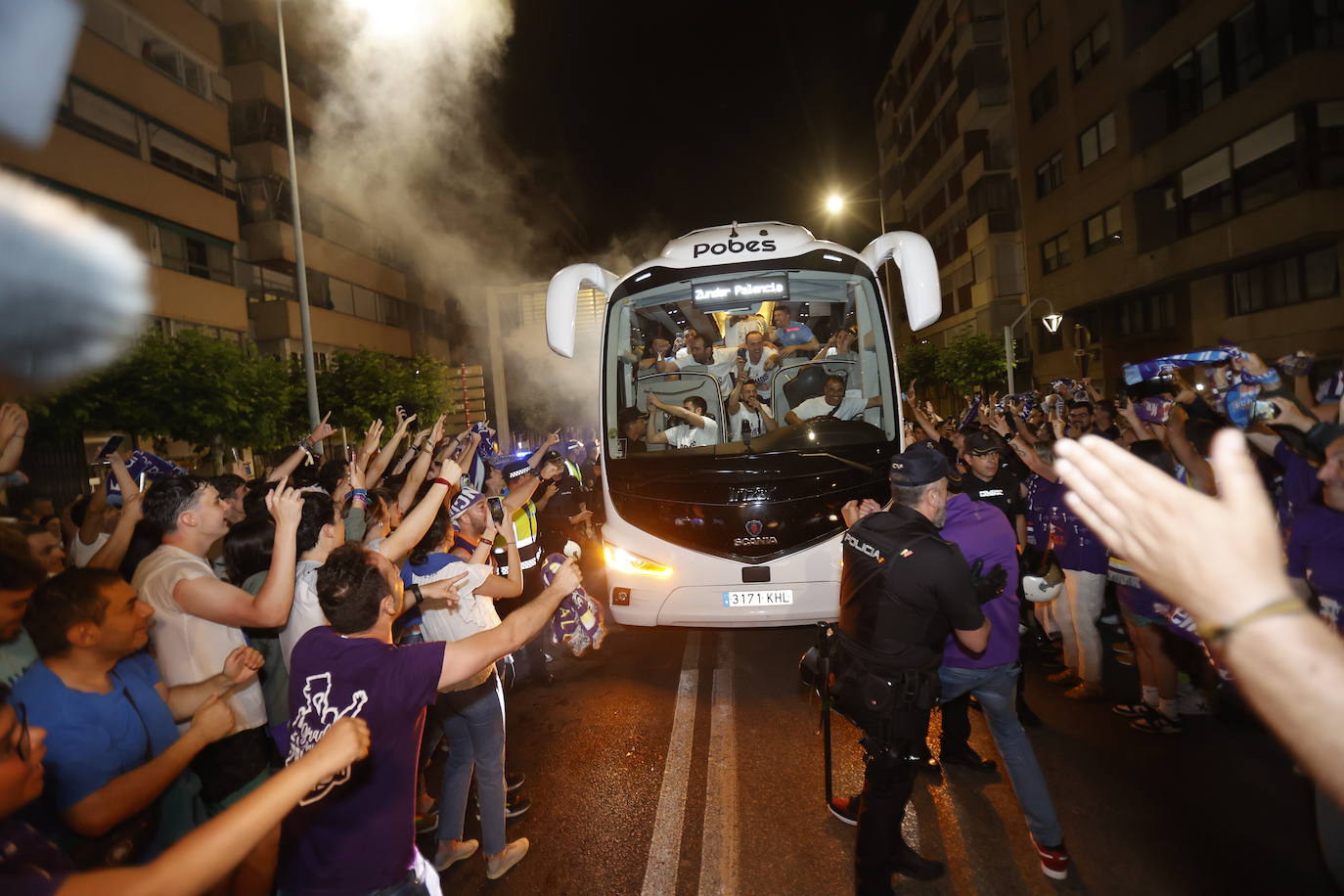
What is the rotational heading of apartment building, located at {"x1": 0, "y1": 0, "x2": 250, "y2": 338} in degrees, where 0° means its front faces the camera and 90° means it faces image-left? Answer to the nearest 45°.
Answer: approximately 315°

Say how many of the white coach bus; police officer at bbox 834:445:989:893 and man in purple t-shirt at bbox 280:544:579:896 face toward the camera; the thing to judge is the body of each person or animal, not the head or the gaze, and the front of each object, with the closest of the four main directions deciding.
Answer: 1

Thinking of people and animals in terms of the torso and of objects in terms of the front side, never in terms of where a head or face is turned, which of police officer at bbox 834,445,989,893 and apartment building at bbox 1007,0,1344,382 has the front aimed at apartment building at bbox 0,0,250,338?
apartment building at bbox 1007,0,1344,382

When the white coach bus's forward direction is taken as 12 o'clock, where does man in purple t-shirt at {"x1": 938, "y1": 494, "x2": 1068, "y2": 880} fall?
The man in purple t-shirt is roughly at 11 o'clock from the white coach bus.

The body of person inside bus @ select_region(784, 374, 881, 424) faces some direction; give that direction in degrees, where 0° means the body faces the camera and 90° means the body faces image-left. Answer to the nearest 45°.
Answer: approximately 0°

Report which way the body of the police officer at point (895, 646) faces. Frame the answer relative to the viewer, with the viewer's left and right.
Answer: facing away from the viewer and to the right of the viewer

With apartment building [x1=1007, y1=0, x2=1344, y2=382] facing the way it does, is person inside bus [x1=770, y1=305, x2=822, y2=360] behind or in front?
in front

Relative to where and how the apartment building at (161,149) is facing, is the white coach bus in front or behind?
in front

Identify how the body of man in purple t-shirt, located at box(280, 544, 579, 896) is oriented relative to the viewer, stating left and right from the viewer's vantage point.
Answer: facing away from the viewer and to the right of the viewer

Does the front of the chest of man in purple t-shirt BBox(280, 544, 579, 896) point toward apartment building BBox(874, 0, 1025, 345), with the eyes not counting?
yes

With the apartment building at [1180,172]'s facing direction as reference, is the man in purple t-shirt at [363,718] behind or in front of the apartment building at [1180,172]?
in front

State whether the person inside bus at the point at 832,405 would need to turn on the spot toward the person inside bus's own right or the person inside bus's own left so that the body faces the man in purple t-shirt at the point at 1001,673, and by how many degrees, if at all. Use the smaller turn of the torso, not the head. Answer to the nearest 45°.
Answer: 0° — they already face them
